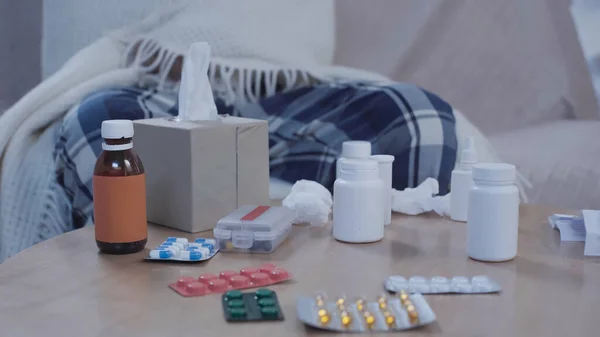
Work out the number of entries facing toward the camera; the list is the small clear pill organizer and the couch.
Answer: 2

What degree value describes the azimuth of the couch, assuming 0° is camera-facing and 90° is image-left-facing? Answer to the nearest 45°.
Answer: approximately 0°

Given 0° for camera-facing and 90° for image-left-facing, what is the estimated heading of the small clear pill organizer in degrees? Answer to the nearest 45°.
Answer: approximately 0°

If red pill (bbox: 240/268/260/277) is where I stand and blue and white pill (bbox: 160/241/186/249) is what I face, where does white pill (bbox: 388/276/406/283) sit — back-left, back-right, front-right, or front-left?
back-right

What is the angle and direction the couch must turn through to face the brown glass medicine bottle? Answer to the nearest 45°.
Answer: approximately 45° to its right

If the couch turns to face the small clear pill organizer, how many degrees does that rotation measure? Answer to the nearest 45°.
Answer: approximately 45° to its right
